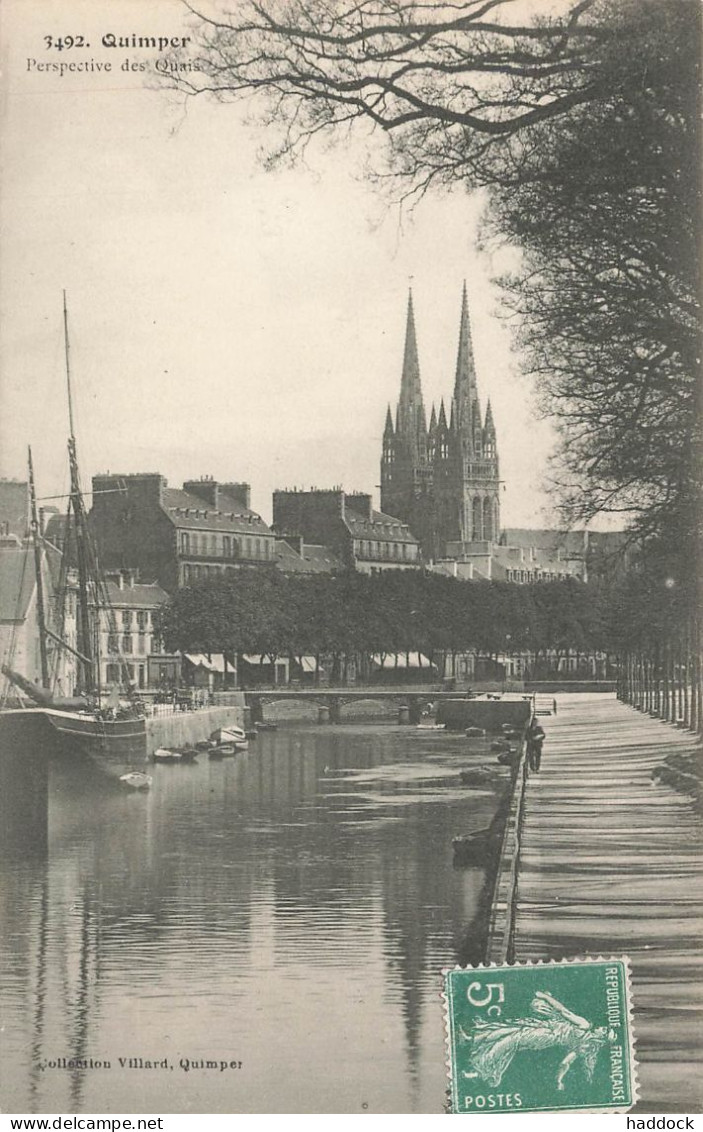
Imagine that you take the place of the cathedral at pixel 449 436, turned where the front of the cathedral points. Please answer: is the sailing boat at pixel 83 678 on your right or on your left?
on your right

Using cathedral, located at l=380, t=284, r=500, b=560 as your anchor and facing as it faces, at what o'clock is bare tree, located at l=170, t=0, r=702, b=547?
The bare tree is roughly at 10 o'clock from the cathedral.

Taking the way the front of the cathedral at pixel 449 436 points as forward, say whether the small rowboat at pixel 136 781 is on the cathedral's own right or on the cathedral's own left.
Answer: on the cathedral's own right

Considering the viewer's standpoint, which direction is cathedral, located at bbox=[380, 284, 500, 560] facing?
facing the viewer and to the left of the viewer
